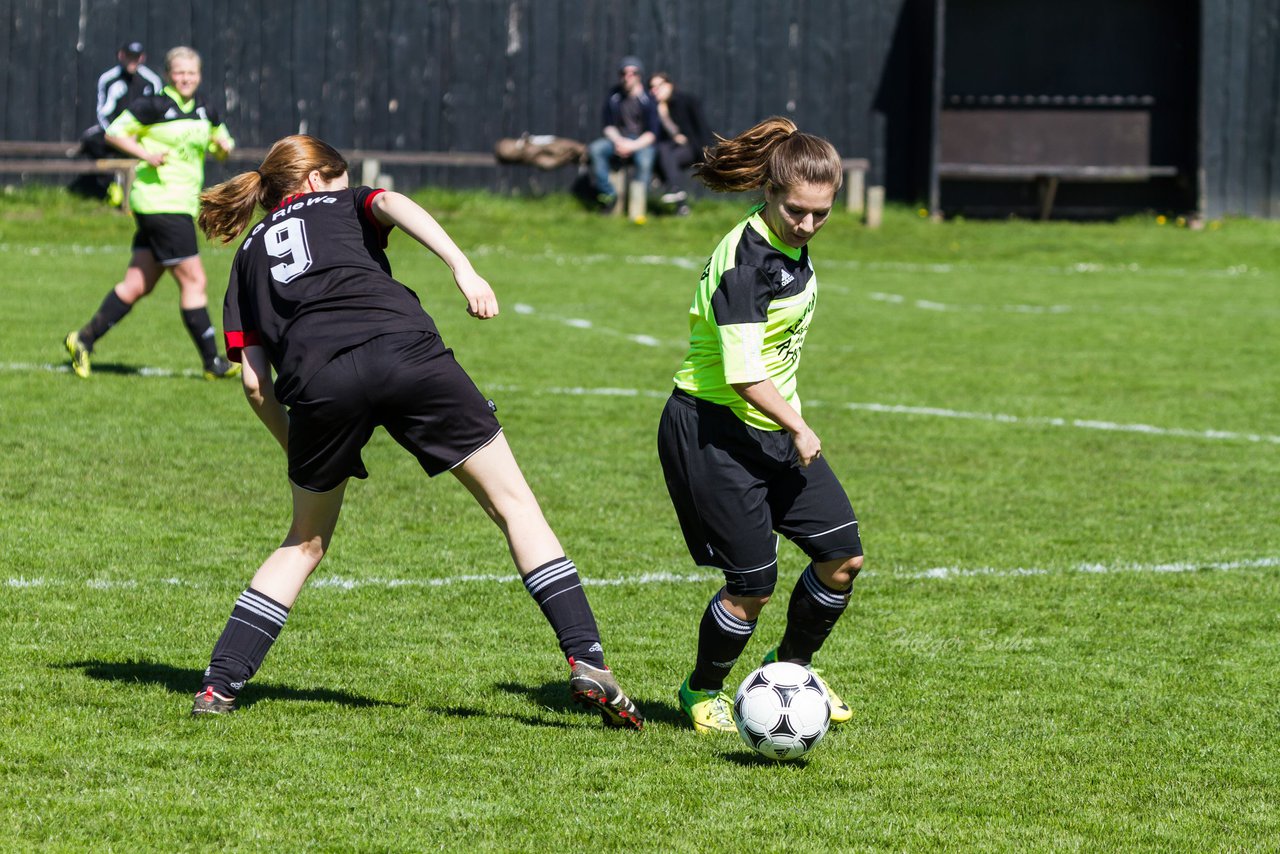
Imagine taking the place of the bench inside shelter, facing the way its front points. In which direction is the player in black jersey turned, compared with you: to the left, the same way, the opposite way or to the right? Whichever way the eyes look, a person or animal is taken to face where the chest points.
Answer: the opposite way

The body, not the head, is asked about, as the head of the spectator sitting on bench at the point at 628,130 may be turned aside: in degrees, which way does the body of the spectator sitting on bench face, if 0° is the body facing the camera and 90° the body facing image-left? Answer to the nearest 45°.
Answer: approximately 0°

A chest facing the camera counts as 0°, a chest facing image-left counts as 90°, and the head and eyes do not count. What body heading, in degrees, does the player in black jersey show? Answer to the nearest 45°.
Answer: approximately 180°

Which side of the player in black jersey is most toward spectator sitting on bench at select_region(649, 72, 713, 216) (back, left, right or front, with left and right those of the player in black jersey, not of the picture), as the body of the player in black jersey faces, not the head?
front

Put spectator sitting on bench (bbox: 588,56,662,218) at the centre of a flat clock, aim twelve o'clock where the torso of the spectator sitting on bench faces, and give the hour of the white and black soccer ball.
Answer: The white and black soccer ball is roughly at 12 o'clock from the spectator sitting on bench.

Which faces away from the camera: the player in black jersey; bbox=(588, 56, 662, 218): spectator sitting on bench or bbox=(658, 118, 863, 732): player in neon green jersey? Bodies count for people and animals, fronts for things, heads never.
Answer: the player in black jersey

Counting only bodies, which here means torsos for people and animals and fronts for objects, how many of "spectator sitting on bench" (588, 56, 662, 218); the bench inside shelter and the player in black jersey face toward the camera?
2

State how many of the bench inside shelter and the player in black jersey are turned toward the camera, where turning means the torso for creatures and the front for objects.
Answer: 1

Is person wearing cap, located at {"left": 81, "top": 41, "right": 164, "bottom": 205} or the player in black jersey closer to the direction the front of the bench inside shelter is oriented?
the player in black jersey
